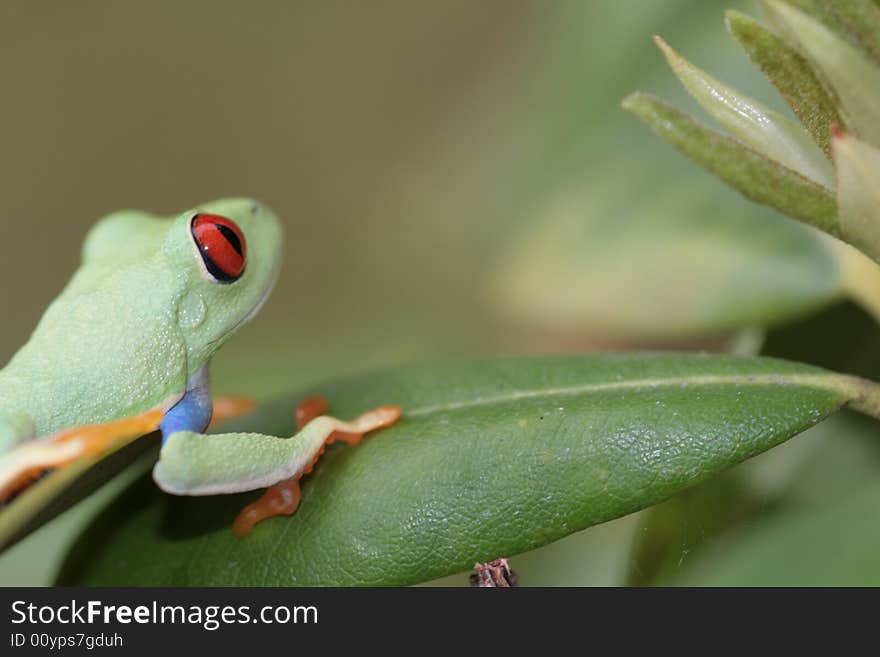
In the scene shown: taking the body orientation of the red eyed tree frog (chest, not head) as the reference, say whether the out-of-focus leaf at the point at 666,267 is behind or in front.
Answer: in front

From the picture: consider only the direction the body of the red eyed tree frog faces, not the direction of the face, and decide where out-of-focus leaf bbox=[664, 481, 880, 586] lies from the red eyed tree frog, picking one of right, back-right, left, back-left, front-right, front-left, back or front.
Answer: front

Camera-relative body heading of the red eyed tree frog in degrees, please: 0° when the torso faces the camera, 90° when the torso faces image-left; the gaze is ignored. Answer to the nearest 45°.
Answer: approximately 225°

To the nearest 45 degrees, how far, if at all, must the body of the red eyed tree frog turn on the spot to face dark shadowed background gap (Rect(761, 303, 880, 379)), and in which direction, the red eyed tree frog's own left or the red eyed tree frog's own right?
approximately 45° to the red eyed tree frog's own right
